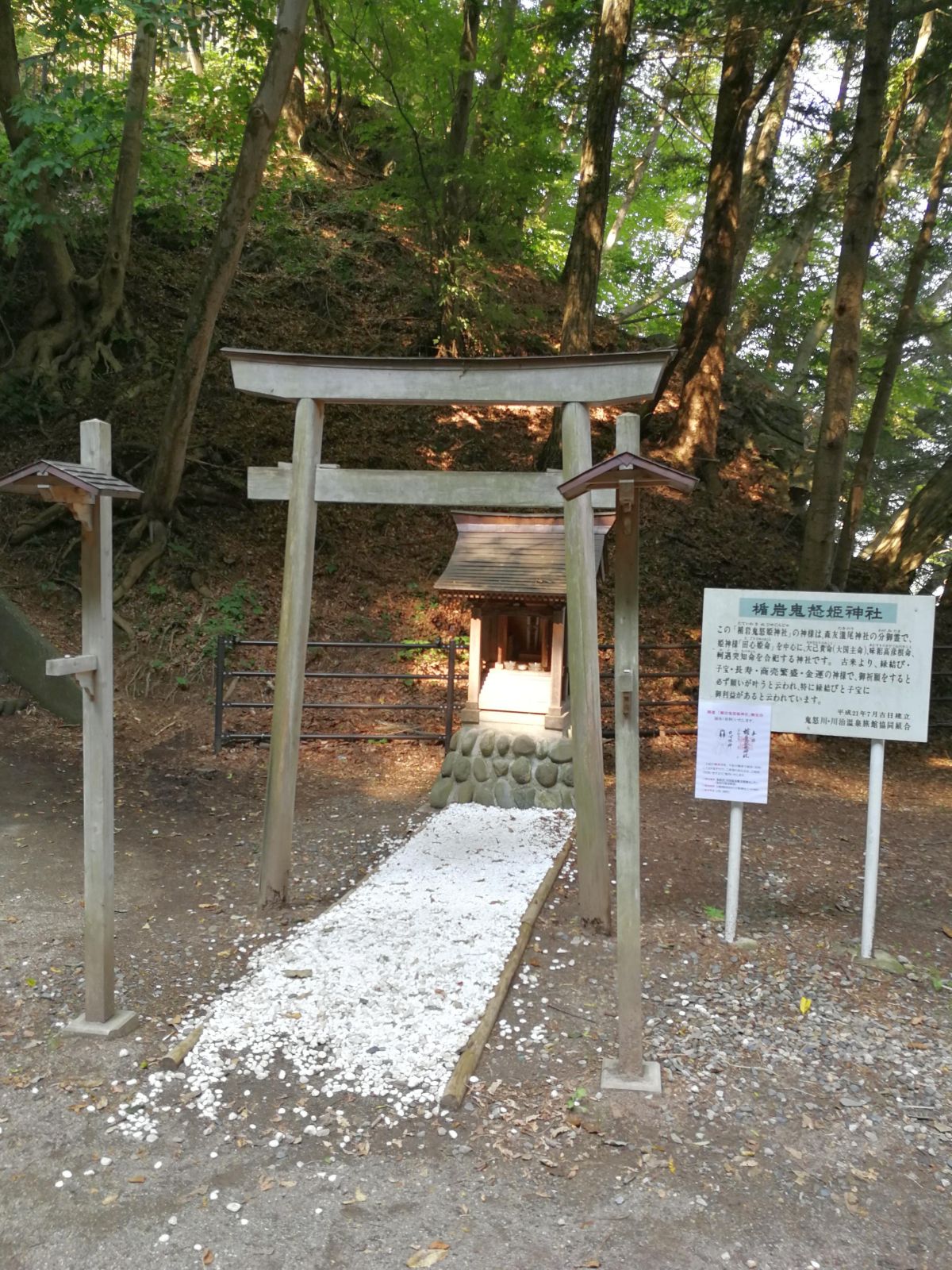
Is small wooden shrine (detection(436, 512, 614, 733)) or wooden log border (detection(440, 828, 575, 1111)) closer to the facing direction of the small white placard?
the wooden log border

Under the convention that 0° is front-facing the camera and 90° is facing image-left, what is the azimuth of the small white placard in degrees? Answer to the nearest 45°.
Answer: approximately 0°

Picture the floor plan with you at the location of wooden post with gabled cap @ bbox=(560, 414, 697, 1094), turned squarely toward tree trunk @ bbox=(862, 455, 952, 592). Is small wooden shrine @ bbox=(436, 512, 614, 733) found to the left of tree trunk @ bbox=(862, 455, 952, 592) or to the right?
left

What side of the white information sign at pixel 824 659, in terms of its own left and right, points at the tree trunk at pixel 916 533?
back

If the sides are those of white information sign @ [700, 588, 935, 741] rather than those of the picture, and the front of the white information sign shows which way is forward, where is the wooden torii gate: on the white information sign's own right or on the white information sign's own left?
on the white information sign's own right

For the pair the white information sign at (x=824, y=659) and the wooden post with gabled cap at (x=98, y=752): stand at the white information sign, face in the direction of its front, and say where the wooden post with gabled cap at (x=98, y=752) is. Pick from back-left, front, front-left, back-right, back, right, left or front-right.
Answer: front-right

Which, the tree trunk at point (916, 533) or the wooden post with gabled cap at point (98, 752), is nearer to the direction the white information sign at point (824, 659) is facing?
the wooden post with gabled cap

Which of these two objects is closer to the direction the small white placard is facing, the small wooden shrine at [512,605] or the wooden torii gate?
the wooden torii gate

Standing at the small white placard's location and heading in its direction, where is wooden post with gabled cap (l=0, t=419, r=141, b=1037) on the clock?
The wooden post with gabled cap is roughly at 2 o'clock from the small white placard.

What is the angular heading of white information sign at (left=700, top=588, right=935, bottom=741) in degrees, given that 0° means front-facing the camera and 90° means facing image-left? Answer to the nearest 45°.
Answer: approximately 0°

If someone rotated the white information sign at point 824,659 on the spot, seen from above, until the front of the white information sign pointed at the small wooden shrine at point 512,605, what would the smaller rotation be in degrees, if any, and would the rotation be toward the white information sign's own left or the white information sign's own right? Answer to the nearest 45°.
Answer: approximately 135° to the white information sign's own right

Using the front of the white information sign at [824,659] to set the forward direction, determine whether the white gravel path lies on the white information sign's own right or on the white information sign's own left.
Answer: on the white information sign's own right
